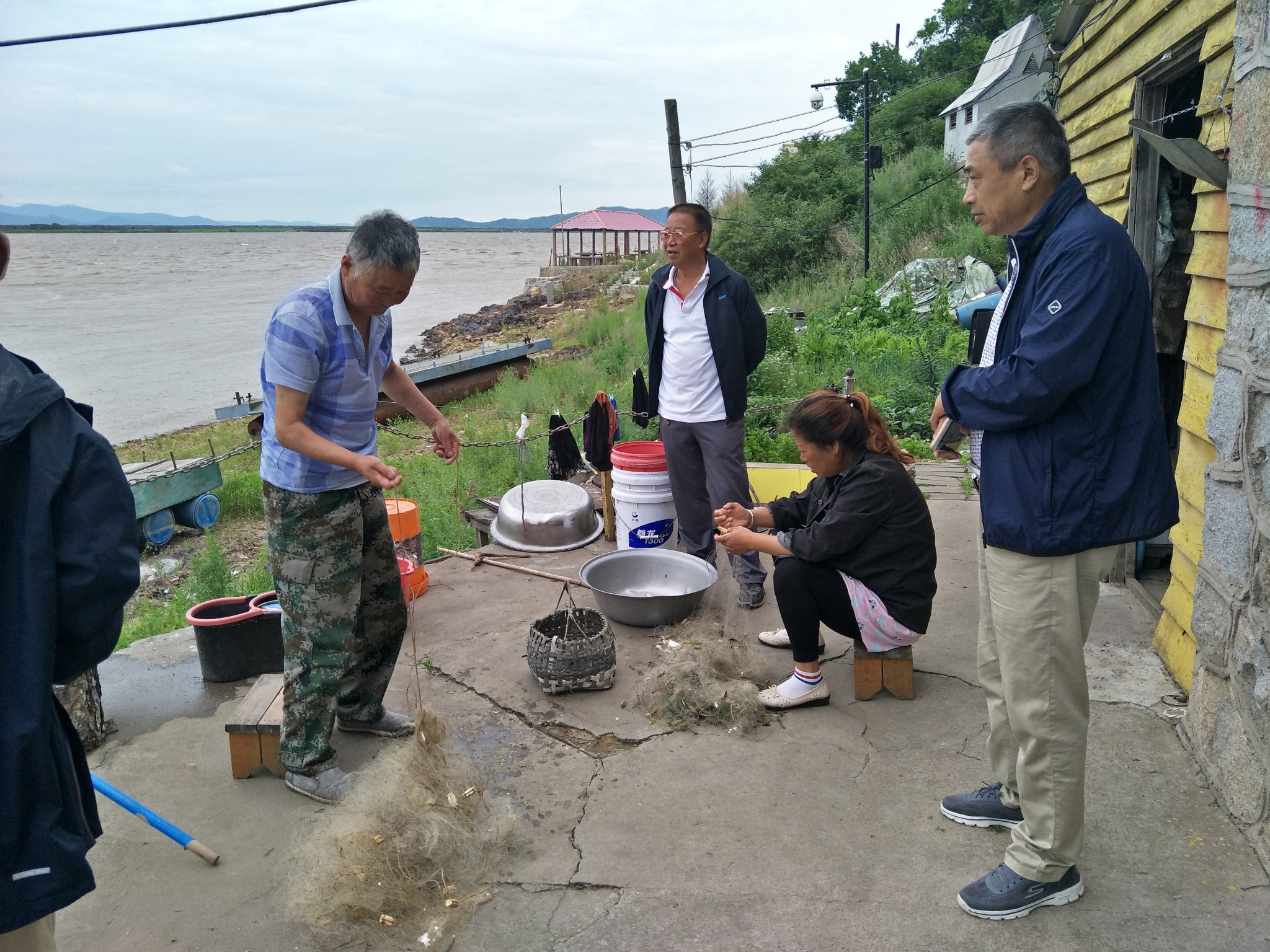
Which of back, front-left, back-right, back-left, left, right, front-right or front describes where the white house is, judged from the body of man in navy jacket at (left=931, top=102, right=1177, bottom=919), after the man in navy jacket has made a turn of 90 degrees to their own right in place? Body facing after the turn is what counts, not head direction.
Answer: front

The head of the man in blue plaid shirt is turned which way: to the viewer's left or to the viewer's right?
to the viewer's right

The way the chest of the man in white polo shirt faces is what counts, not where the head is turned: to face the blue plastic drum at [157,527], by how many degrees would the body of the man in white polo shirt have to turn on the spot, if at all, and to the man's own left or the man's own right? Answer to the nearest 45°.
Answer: approximately 90° to the man's own right

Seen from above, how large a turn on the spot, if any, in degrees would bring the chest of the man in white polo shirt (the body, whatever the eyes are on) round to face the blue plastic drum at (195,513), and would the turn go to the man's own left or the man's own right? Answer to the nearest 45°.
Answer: approximately 90° to the man's own right

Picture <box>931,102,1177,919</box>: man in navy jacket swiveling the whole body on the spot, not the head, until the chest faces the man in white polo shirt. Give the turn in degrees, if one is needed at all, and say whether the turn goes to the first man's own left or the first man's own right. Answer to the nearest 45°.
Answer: approximately 45° to the first man's own right

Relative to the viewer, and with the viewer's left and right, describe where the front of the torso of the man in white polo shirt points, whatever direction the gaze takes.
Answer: facing the viewer and to the left of the viewer

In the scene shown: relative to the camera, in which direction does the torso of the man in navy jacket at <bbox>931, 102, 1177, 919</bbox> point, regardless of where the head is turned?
to the viewer's left

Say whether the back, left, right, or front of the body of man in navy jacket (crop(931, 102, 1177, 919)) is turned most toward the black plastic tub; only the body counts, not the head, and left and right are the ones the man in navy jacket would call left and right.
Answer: front

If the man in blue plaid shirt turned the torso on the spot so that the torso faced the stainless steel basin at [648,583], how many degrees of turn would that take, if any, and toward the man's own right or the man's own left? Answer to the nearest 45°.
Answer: approximately 90° to the man's own left

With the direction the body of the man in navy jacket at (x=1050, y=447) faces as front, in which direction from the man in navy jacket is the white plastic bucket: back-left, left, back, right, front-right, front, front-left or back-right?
front-right

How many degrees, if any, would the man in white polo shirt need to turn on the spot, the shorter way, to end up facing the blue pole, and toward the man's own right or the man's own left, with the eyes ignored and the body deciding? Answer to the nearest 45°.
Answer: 0° — they already face it

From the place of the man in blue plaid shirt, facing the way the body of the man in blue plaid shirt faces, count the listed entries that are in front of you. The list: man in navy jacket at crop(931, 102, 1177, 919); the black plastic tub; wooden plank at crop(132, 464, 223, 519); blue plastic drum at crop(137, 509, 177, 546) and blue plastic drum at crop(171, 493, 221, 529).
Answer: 1

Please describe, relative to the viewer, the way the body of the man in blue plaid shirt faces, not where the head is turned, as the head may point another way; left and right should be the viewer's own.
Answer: facing the viewer and to the right of the viewer

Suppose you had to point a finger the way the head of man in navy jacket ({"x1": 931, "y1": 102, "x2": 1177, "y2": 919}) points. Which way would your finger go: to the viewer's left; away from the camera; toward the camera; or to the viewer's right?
to the viewer's left

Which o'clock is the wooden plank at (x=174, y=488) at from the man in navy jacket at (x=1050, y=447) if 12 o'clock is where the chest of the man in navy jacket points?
The wooden plank is roughly at 1 o'clock from the man in navy jacket.

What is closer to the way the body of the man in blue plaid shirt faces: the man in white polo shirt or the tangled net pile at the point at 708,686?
the tangled net pile

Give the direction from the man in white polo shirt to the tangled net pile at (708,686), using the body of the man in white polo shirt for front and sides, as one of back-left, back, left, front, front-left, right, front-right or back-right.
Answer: front-left

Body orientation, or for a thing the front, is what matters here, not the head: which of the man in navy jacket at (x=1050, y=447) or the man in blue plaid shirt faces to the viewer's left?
the man in navy jacket

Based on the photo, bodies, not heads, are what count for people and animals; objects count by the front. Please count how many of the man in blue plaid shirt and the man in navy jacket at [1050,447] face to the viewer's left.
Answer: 1

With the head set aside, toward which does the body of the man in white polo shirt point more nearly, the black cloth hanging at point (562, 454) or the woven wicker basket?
the woven wicker basket
